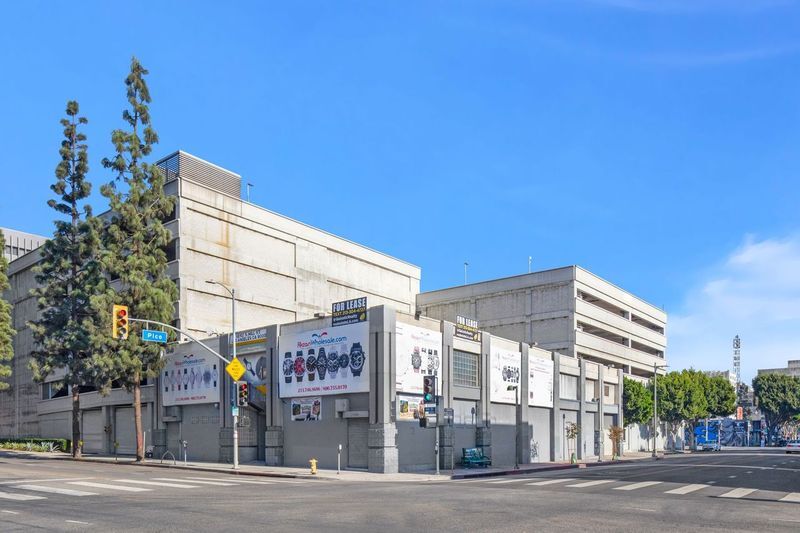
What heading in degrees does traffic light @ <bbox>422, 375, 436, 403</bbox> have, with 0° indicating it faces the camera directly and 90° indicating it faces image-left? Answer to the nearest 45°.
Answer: approximately 45°

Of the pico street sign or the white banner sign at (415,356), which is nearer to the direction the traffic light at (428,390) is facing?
the pico street sign

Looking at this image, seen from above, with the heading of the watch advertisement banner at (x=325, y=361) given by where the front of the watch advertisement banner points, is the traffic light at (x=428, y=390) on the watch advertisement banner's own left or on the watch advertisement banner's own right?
on the watch advertisement banner's own left

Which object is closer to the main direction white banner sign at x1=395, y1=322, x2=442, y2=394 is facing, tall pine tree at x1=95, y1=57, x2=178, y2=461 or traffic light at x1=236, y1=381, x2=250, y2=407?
the traffic light

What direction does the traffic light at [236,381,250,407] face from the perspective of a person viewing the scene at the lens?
facing the viewer and to the right of the viewer

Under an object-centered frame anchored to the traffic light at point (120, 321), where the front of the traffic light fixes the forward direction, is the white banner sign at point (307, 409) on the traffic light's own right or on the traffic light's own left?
on the traffic light's own left

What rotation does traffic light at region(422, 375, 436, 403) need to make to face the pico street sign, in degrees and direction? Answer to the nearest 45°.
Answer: approximately 45° to its right

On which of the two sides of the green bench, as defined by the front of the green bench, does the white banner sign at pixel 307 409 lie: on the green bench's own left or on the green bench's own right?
on the green bench's own right

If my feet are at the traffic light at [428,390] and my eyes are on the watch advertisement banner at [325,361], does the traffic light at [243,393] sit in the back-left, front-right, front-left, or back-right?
front-left

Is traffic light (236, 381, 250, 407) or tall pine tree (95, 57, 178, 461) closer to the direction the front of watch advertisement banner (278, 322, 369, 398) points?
the traffic light
